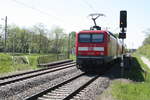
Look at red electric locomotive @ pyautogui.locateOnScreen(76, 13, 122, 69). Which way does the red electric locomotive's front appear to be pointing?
toward the camera
